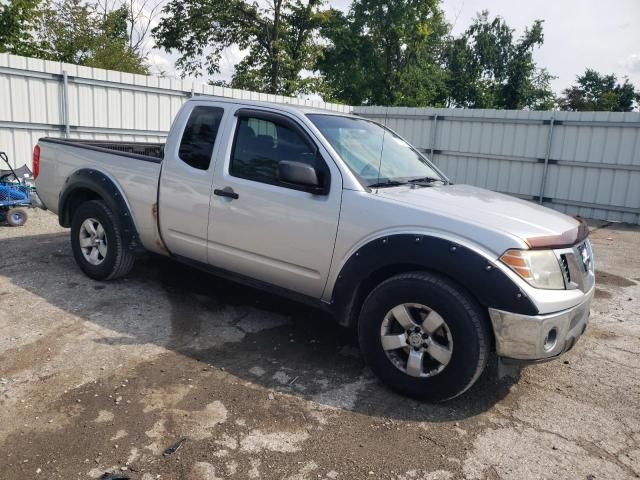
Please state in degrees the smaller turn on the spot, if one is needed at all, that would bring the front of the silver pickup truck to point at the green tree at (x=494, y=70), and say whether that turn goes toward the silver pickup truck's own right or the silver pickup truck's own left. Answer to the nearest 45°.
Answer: approximately 135° to the silver pickup truck's own left

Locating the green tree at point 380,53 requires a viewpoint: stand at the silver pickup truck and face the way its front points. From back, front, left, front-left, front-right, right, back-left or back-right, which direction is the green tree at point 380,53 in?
back-left

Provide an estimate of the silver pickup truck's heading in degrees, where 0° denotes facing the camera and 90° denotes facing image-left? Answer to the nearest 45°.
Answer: approximately 315°

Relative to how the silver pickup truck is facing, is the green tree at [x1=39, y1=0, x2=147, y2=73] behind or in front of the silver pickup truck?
behind
